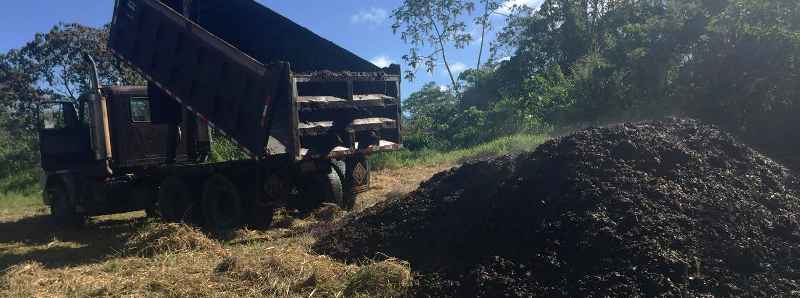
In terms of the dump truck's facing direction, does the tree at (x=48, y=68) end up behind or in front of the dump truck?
in front

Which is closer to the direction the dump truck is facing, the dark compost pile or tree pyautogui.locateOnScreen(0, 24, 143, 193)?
the tree

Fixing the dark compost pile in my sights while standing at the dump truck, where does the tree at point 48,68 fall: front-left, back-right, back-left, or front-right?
back-left

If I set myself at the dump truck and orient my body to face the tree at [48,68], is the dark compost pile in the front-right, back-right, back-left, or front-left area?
back-right

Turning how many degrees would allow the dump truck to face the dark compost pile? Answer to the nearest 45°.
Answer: approximately 180°

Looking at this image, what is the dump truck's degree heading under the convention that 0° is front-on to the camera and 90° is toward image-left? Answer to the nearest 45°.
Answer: approximately 135°
